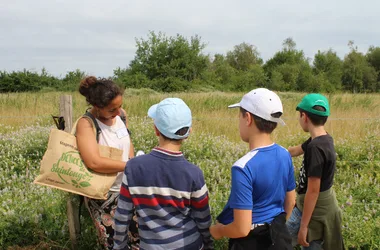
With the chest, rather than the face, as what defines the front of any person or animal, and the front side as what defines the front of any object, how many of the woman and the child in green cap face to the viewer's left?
1

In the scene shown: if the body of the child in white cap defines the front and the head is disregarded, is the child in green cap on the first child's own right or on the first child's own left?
on the first child's own right

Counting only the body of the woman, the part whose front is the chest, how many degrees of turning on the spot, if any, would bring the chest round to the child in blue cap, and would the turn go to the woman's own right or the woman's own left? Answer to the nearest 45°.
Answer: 0° — they already face them

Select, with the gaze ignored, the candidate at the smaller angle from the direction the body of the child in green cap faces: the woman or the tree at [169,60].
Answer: the woman

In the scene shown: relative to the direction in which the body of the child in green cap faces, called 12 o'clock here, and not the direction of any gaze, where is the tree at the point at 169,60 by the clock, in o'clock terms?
The tree is roughly at 2 o'clock from the child in green cap.

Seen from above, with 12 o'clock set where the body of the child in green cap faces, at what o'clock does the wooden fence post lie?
The wooden fence post is roughly at 12 o'clock from the child in green cap.

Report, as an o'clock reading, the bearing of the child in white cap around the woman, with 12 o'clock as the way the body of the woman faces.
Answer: The child in white cap is roughly at 12 o'clock from the woman.

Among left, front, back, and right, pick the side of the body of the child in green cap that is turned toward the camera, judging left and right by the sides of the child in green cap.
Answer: left

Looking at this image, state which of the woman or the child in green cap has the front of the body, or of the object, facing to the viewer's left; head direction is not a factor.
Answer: the child in green cap

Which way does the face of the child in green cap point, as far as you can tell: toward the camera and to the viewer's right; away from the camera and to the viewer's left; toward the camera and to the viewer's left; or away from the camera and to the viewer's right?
away from the camera and to the viewer's left

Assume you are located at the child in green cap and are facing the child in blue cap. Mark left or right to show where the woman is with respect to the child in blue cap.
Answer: right

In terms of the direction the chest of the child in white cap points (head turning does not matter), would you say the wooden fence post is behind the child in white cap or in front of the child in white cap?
in front

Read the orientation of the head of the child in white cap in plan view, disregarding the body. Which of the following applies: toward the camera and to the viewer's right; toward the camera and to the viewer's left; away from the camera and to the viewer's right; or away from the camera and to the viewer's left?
away from the camera and to the viewer's left

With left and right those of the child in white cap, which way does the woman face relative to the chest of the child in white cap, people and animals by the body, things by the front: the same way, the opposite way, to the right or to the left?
the opposite way
